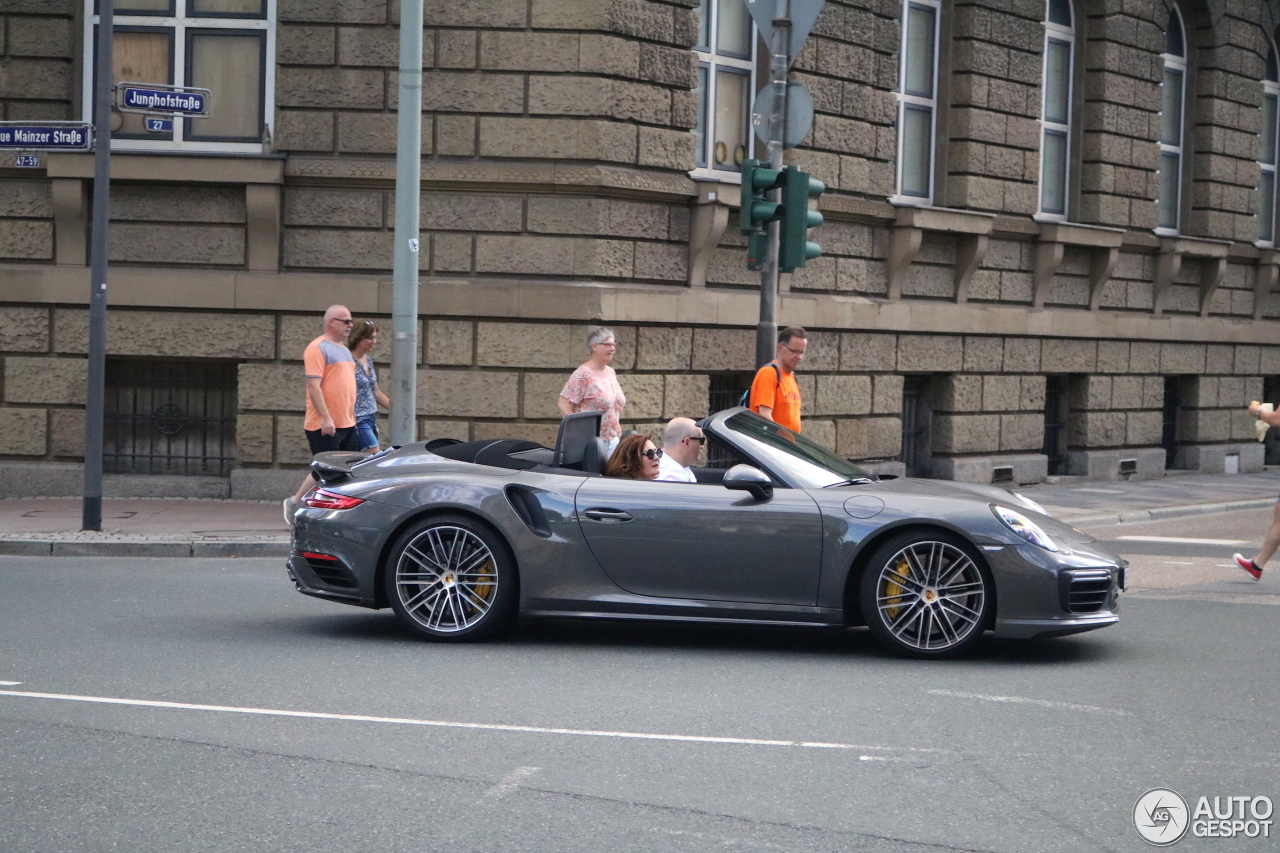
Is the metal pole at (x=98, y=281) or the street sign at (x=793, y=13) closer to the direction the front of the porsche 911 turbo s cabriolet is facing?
the street sign

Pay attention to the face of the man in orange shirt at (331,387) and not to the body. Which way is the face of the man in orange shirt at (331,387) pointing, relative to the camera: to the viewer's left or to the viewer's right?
to the viewer's right

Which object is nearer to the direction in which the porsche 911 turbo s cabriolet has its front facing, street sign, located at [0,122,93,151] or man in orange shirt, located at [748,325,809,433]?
the man in orange shirt

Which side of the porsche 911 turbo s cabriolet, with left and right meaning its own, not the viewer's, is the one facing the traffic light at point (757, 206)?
left

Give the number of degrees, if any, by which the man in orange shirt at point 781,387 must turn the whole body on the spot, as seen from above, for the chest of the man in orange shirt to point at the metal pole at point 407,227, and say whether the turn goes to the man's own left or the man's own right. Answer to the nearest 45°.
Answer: approximately 135° to the man's own right

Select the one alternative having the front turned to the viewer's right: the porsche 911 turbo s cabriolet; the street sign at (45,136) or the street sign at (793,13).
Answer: the porsche 911 turbo s cabriolet

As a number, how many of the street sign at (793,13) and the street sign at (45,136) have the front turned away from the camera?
1

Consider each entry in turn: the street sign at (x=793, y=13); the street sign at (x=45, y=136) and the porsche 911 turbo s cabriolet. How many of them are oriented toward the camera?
1

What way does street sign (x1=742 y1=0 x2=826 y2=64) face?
away from the camera

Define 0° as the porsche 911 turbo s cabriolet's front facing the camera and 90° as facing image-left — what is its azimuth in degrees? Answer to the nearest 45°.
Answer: approximately 270°

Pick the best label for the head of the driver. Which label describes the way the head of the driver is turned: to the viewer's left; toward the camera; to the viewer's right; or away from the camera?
to the viewer's right

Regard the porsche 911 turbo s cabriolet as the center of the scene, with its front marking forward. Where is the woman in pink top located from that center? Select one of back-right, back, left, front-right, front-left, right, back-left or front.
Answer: left

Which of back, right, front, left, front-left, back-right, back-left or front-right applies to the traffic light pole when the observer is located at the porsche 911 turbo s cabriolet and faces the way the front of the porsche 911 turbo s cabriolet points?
left

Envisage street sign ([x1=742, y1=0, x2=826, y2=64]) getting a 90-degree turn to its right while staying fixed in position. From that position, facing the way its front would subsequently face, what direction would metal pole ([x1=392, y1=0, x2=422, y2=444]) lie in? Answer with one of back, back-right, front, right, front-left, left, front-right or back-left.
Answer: back
